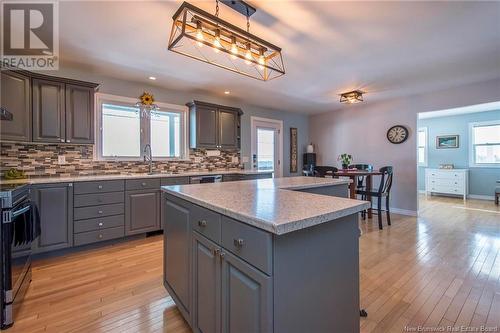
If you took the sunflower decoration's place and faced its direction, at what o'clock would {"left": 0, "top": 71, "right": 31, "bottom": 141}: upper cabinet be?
The upper cabinet is roughly at 2 o'clock from the sunflower decoration.

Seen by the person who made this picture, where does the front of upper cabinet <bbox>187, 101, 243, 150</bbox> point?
facing the viewer and to the right of the viewer

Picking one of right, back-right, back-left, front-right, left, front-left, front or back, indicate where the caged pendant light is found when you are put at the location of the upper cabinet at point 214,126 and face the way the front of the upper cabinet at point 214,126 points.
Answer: front-right

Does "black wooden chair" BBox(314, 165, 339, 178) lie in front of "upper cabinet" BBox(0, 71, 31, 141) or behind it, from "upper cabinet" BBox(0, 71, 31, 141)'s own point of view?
in front

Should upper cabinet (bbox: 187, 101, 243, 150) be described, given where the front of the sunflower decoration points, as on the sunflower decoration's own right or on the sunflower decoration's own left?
on the sunflower decoration's own left

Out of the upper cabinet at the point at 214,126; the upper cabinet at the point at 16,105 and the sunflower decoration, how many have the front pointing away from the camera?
0

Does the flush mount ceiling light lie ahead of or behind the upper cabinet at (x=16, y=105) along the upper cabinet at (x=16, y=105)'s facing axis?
ahead

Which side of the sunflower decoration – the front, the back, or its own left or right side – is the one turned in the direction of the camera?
front

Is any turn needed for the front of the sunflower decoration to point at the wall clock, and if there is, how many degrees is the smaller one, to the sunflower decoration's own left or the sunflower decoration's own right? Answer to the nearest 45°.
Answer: approximately 90° to the sunflower decoration's own left

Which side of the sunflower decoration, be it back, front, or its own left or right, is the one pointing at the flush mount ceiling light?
left

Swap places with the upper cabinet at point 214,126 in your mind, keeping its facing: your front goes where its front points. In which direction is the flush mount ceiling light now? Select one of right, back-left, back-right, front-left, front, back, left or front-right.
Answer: front-left

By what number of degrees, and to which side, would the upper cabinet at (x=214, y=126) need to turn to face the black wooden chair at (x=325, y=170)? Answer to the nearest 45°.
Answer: approximately 45° to its left
